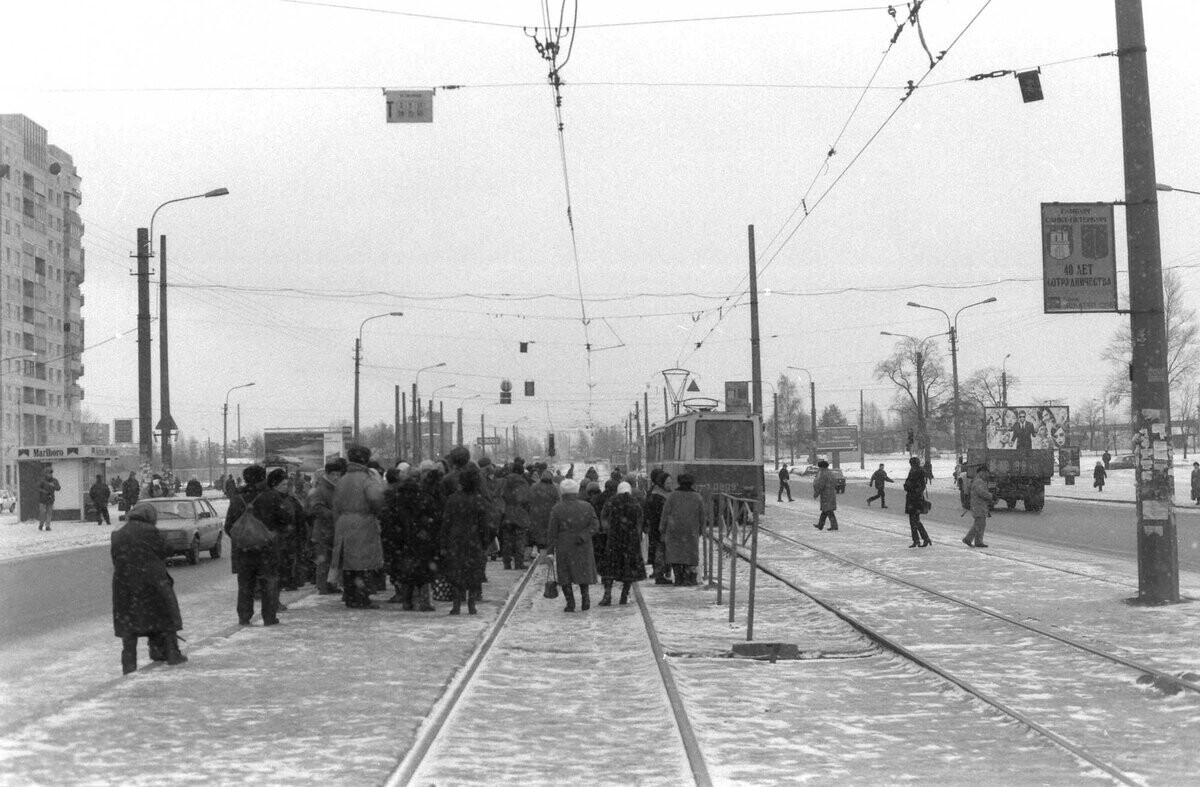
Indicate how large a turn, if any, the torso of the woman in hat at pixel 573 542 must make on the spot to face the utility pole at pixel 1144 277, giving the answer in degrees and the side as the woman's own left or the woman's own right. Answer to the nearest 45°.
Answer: approximately 90° to the woman's own right

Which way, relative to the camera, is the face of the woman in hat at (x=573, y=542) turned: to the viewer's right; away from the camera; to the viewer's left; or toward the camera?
away from the camera

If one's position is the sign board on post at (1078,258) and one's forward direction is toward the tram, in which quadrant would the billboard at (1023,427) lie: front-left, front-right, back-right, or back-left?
front-right

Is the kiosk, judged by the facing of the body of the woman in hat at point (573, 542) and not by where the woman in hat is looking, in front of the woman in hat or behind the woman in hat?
in front

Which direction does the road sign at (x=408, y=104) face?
toward the camera

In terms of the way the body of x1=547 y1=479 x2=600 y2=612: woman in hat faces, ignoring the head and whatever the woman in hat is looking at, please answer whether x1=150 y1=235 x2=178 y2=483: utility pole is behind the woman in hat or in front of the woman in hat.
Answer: in front

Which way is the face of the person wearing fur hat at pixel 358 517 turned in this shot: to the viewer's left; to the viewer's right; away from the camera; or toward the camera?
away from the camera

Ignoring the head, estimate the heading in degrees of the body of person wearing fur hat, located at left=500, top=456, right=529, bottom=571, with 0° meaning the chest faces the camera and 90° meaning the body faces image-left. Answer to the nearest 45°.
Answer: approximately 180°

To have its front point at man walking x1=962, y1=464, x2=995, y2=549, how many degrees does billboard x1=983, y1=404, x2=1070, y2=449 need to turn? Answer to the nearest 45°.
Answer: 0° — it already faces them

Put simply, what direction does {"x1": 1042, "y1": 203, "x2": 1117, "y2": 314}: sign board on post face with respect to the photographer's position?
facing the viewer

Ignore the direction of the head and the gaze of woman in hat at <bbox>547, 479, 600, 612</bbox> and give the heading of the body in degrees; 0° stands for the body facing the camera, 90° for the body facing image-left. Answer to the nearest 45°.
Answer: approximately 180°

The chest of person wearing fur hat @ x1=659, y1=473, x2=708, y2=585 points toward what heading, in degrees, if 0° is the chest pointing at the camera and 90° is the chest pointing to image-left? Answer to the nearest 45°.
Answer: approximately 180°

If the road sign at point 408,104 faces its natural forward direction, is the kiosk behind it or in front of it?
behind
